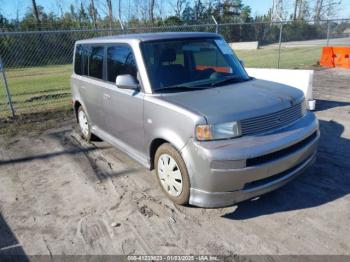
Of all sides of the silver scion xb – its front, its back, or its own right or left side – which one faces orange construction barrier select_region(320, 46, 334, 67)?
left

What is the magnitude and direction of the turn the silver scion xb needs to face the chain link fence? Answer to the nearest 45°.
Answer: approximately 180°

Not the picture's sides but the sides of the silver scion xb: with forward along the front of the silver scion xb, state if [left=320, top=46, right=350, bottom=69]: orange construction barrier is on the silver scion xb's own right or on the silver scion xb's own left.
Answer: on the silver scion xb's own left

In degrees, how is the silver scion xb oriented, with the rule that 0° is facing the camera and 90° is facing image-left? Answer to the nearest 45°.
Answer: approximately 315°
